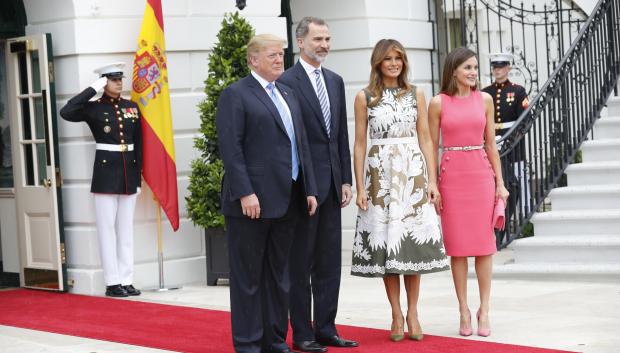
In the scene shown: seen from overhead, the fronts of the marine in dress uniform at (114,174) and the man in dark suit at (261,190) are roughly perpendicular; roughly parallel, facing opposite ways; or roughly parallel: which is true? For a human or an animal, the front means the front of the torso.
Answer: roughly parallel

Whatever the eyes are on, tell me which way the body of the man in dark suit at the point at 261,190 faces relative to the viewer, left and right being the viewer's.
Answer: facing the viewer and to the right of the viewer

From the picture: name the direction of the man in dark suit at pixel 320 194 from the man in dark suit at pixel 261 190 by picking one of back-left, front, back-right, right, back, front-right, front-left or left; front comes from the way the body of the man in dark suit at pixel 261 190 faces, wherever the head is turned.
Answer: left

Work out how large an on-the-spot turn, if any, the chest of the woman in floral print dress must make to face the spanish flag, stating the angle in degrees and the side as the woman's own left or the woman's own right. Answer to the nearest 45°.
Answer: approximately 135° to the woman's own right

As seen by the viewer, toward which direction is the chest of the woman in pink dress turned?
toward the camera

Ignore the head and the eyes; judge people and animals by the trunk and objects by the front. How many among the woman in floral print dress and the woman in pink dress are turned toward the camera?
2

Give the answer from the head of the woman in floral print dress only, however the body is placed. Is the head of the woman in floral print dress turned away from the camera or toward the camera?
toward the camera

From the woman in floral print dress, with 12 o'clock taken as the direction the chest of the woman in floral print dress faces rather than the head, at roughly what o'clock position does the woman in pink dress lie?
The woman in pink dress is roughly at 8 o'clock from the woman in floral print dress.

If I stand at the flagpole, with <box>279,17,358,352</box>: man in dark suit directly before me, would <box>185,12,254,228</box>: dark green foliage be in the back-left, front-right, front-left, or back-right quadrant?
front-left

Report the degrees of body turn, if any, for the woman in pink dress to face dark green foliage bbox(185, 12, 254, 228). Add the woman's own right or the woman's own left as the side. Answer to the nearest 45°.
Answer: approximately 135° to the woman's own right
